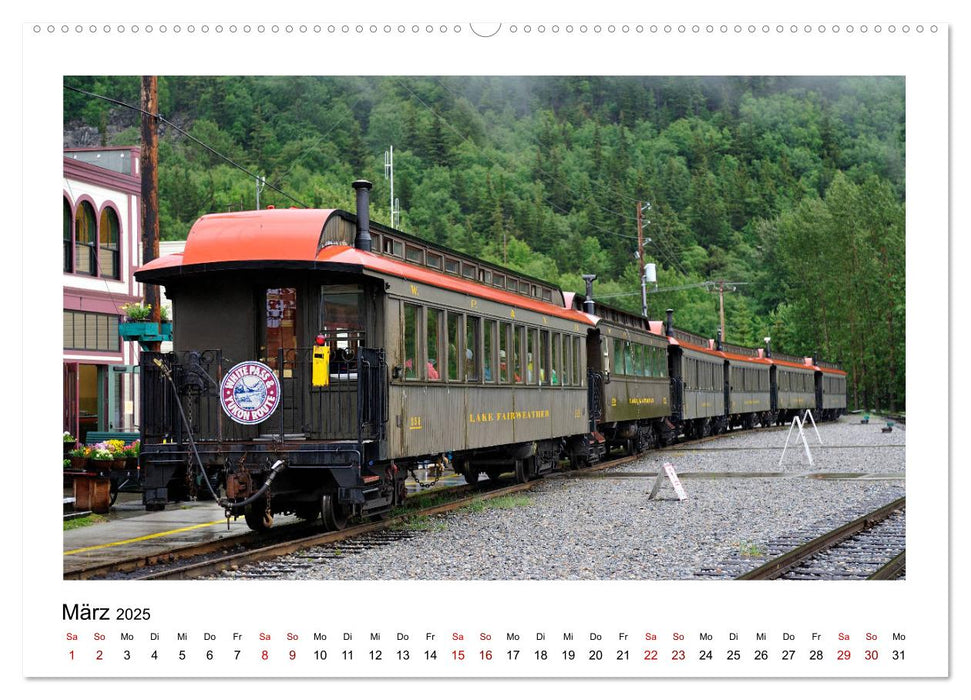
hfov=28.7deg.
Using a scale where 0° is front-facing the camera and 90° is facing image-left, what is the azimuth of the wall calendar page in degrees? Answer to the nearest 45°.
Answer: approximately 0°
